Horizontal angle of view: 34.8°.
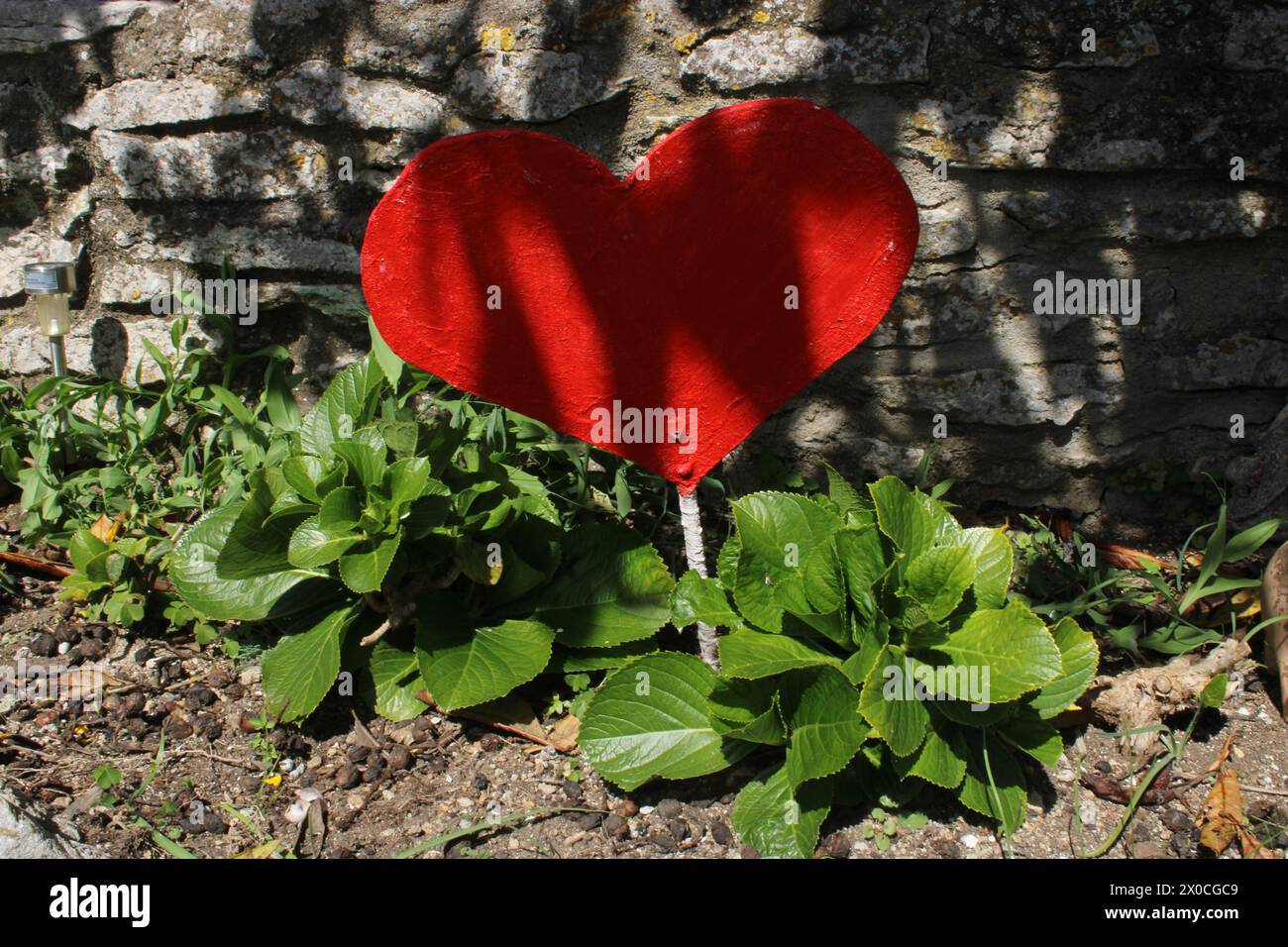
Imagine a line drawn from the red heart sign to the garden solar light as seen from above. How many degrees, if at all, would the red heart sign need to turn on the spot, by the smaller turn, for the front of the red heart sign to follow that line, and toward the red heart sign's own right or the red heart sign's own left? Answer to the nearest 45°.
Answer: approximately 135° to the red heart sign's own right

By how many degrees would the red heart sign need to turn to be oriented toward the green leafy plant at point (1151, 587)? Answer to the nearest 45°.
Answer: approximately 135° to its left

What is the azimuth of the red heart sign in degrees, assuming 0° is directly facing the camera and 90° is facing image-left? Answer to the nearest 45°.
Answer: approximately 0°

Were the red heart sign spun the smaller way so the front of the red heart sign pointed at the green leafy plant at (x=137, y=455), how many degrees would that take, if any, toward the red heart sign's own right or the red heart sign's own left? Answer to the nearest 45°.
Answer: approximately 135° to the red heart sign's own right
